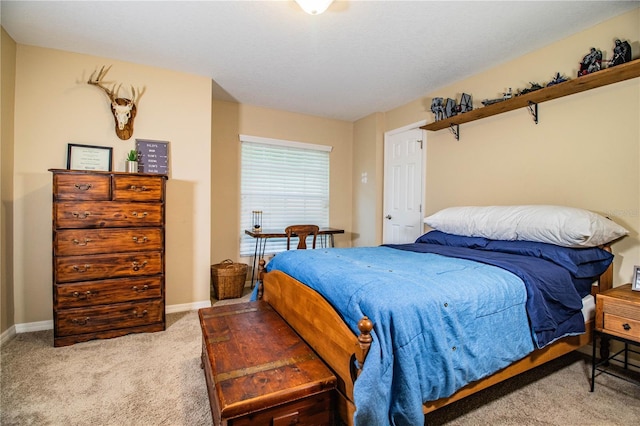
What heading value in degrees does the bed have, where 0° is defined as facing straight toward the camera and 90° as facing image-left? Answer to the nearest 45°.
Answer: approximately 45°

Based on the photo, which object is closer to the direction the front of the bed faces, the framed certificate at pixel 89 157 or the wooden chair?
the framed certificate

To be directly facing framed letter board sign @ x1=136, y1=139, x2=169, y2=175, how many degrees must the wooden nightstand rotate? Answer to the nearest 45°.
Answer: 0° — it already faces it

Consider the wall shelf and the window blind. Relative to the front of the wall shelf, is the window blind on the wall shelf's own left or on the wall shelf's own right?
on the wall shelf's own right

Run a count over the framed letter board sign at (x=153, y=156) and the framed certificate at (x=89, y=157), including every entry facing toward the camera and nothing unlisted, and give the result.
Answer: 2

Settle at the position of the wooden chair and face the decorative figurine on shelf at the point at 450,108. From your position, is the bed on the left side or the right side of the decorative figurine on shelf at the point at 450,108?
right

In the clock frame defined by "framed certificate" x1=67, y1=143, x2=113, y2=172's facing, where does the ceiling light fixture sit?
The ceiling light fixture is roughly at 11 o'clock from the framed certificate.

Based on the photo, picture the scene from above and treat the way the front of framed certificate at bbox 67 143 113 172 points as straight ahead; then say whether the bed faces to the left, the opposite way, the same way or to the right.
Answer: to the right

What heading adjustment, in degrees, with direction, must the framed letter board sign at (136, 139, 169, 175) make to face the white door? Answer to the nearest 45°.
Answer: approximately 90° to its left

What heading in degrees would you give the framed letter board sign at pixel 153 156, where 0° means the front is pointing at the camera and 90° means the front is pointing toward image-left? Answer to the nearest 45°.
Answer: approximately 0°
